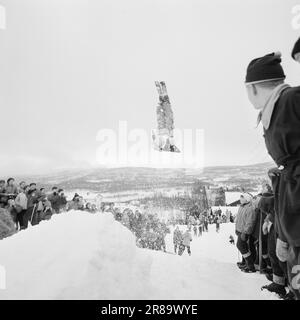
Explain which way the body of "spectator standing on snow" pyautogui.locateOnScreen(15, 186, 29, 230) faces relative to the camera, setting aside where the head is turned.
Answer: to the viewer's right

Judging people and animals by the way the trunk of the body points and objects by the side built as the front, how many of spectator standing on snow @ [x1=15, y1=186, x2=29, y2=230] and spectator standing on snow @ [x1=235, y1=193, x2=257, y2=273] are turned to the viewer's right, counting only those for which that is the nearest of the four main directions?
1

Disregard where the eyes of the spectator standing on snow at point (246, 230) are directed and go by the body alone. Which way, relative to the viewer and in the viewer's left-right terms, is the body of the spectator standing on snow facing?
facing to the left of the viewer

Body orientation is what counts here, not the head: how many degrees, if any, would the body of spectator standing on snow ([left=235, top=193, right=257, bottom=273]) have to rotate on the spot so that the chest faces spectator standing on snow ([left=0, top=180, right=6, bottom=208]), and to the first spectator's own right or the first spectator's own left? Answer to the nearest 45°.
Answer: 0° — they already face them

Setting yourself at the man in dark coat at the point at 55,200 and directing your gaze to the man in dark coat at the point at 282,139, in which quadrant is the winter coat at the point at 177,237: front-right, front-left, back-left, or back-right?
back-left

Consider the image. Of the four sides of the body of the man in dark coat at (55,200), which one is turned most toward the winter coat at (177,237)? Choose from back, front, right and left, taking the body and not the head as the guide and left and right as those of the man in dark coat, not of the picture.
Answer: front

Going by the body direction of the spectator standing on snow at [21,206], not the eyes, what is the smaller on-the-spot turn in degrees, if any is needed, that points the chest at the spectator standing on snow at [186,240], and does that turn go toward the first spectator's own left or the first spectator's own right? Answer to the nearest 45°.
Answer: approximately 45° to the first spectator's own right

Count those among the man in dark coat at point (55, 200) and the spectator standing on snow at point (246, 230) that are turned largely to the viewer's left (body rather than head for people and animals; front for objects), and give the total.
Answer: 1

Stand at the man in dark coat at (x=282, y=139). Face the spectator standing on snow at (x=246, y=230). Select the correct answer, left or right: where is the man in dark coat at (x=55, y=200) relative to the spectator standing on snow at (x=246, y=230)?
left

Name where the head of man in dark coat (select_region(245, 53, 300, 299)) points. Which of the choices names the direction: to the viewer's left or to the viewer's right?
to the viewer's left

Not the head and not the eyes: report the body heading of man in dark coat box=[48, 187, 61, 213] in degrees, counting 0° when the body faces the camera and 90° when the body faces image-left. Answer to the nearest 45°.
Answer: approximately 315°

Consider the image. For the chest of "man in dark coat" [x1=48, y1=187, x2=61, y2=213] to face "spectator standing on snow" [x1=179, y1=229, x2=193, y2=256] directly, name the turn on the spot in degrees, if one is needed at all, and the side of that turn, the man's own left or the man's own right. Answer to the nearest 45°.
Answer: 0° — they already face them

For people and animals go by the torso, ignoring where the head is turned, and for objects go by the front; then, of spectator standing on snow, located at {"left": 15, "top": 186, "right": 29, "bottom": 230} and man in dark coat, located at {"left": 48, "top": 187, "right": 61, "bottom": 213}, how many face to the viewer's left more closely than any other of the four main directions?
0

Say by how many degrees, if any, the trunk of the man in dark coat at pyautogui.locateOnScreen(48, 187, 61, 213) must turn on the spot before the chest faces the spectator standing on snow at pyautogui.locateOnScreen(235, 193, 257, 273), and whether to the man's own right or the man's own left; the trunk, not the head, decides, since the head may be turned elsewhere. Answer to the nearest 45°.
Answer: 0° — they already face them

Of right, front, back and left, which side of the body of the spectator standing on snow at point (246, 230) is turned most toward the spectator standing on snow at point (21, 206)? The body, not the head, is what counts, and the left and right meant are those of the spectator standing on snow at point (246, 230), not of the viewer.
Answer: front

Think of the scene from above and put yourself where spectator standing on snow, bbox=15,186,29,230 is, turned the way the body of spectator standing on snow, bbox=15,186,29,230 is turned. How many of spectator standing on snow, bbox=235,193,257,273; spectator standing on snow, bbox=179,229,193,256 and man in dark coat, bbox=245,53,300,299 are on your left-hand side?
0
